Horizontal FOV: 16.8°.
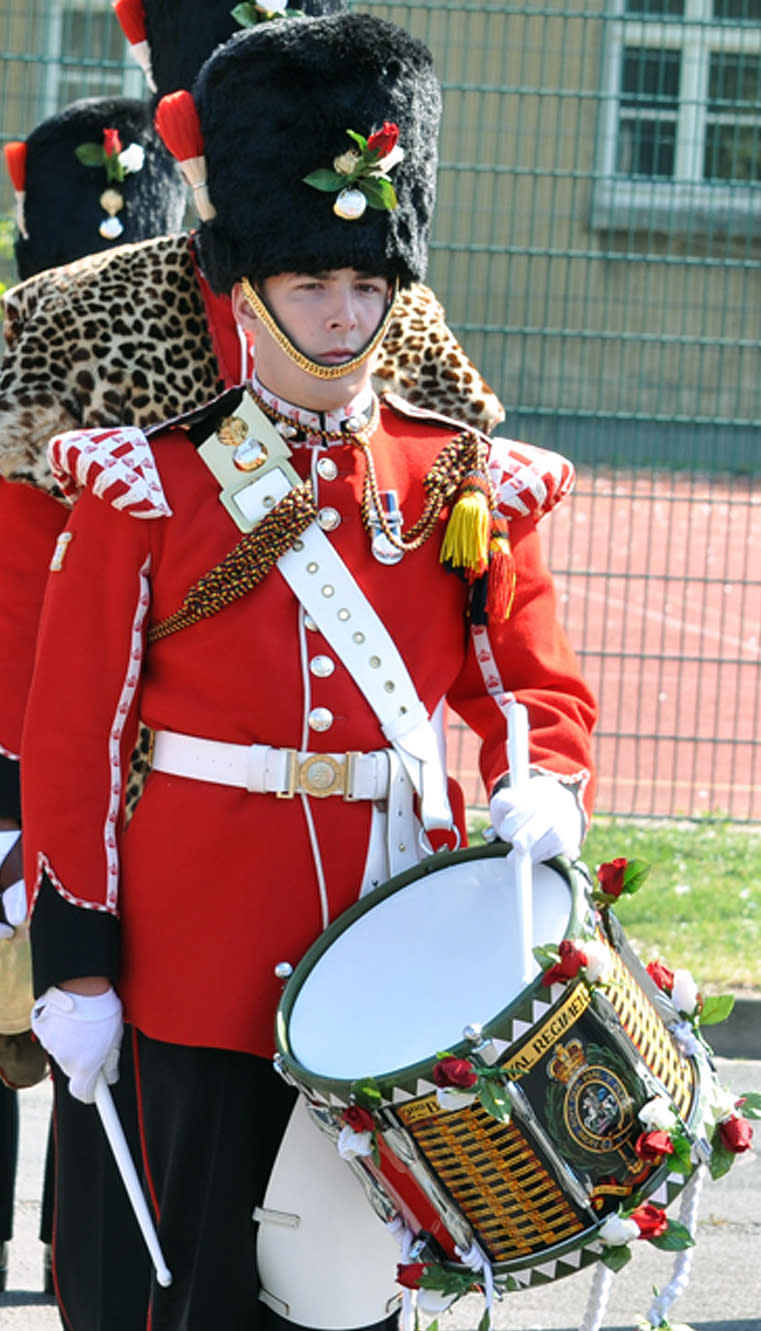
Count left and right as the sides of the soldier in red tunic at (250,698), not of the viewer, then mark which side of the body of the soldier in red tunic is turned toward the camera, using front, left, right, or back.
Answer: front

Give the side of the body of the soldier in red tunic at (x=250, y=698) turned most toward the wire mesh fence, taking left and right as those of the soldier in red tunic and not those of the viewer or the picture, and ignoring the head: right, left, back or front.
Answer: back
